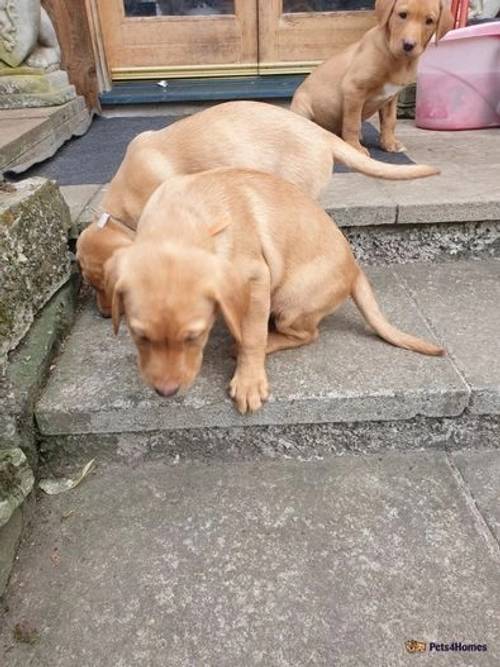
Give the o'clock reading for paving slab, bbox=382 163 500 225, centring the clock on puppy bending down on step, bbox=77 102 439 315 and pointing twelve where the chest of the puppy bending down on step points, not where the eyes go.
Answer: The paving slab is roughly at 6 o'clock from the puppy bending down on step.

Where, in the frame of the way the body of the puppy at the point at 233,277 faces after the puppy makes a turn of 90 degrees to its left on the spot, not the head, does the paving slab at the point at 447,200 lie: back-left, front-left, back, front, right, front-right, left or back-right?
left

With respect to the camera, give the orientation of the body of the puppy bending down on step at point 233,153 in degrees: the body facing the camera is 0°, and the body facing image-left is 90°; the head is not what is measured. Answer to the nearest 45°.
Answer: approximately 90°

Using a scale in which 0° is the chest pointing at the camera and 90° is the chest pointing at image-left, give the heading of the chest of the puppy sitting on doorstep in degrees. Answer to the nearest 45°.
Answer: approximately 315°

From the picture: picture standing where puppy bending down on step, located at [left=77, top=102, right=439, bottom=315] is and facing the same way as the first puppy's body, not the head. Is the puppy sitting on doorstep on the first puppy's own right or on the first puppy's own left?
on the first puppy's own right

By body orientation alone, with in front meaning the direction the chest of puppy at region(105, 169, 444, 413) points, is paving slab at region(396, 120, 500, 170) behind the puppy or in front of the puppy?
behind

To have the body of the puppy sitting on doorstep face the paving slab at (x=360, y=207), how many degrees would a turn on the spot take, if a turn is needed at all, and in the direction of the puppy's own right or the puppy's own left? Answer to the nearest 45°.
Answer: approximately 45° to the puppy's own right

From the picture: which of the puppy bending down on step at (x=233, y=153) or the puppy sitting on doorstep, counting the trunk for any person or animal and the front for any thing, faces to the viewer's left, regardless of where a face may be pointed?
the puppy bending down on step

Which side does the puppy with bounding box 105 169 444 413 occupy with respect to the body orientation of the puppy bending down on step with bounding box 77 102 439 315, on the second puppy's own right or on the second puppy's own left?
on the second puppy's own left

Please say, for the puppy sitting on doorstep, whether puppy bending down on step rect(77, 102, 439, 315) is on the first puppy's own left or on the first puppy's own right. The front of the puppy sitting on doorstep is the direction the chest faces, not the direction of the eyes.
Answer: on the first puppy's own right

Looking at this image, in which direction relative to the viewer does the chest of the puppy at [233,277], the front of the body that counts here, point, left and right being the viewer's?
facing the viewer and to the left of the viewer

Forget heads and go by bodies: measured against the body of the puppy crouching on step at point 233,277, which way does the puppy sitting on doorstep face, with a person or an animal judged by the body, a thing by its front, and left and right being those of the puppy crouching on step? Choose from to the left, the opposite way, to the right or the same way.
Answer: to the left
